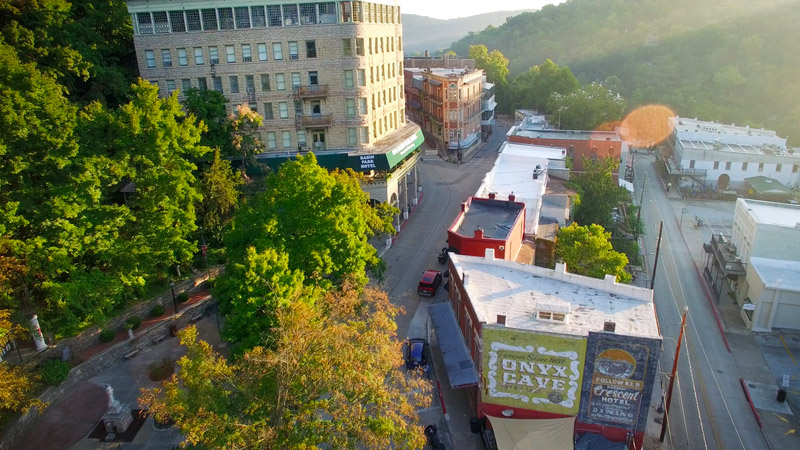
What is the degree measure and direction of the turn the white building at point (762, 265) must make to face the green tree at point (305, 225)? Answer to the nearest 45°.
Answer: approximately 45° to its left

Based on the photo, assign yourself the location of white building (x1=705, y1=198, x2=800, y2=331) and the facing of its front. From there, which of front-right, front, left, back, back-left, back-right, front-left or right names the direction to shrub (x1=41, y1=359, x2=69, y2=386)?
front-left

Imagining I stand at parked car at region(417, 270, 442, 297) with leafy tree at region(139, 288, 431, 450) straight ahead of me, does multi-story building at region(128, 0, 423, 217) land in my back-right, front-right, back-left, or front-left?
back-right

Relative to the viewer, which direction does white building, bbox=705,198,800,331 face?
to the viewer's left

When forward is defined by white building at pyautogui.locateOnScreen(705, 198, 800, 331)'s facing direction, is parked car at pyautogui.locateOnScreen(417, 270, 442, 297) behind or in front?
in front

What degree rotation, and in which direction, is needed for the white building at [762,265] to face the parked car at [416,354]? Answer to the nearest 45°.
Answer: approximately 45° to its left
